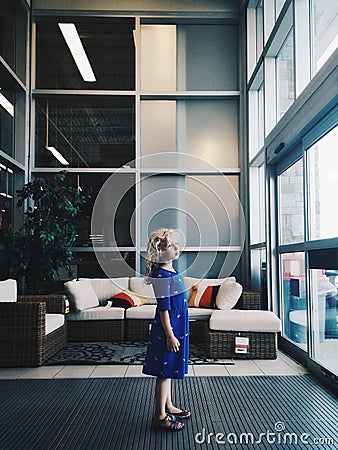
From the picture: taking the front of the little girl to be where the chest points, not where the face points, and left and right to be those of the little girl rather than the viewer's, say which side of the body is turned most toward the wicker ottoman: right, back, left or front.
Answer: left

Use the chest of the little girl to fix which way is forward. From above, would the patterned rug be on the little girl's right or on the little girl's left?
on the little girl's left

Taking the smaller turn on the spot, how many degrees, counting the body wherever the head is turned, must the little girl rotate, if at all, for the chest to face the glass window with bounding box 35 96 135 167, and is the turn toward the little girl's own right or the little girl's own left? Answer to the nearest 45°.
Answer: approximately 90° to the little girl's own left

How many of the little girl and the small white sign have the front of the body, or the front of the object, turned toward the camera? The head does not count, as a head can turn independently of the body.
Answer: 1

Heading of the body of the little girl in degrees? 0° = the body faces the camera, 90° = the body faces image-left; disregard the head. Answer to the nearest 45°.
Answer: approximately 270°

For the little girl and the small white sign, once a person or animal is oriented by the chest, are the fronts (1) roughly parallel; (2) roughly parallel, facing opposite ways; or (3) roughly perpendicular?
roughly perpendicular

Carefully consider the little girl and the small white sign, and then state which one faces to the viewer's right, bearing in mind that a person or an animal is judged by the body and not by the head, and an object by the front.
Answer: the little girl

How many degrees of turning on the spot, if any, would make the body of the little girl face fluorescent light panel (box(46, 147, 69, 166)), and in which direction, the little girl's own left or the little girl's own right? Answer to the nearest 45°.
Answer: approximately 90° to the little girl's own left

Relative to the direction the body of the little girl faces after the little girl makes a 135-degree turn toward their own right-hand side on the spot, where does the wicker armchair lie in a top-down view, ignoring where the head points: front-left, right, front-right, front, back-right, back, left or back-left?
right

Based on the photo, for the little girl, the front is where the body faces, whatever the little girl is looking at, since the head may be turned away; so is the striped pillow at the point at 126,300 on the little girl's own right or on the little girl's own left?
on the little girl's own left

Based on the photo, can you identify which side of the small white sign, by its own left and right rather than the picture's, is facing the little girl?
front

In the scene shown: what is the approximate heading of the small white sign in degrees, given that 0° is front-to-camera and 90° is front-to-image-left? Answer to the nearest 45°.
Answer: approximately 0°
